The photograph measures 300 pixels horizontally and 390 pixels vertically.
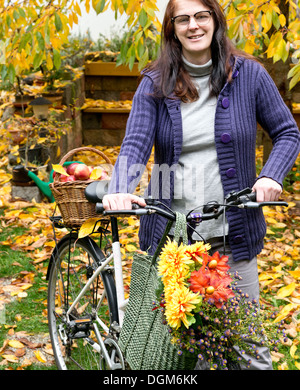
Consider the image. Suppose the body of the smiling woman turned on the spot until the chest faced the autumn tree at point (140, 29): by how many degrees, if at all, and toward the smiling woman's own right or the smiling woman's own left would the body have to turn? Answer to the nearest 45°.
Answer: approximately 180°

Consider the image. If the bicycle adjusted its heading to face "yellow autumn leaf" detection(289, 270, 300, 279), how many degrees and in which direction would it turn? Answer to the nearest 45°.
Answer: approximately 90° to its left

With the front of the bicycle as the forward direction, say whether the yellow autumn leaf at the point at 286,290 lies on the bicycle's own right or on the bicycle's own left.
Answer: on the bicycle's own left

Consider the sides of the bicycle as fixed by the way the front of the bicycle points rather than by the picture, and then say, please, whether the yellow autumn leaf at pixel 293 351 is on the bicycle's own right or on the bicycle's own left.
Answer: on the bicycle's own left

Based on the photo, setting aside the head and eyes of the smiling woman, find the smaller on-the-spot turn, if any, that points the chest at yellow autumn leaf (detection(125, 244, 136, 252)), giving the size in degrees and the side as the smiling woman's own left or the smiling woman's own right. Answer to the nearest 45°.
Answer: approximately 180°

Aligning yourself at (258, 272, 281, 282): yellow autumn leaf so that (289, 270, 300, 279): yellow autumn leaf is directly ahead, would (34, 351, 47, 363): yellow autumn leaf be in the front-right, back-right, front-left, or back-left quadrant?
back-right
